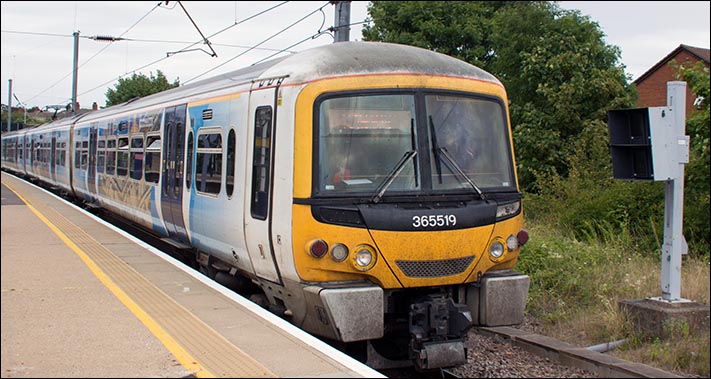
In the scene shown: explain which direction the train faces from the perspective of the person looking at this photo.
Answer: facing the viewer and to the right of the viewer

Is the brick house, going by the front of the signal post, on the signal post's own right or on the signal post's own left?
on the signal post's own right

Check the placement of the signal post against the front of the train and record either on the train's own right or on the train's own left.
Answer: on the train's own left

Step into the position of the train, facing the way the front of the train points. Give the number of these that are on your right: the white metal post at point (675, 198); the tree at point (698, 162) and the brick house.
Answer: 0

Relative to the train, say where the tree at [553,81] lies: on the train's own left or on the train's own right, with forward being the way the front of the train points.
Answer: on the train's own left

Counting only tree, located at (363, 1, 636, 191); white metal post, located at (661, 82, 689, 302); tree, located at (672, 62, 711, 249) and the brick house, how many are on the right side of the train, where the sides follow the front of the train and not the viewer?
0

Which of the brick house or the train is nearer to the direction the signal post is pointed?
the train

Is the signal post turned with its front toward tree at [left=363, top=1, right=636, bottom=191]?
no

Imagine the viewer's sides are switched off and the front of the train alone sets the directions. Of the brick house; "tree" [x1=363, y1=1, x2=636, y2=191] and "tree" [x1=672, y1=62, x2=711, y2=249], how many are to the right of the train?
0

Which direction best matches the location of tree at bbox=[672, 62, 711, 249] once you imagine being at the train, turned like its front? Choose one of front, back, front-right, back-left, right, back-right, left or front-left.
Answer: left

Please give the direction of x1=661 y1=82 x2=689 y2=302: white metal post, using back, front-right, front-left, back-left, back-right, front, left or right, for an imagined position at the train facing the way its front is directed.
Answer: front-left

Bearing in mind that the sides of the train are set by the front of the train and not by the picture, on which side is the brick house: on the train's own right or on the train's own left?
on the train's own left
